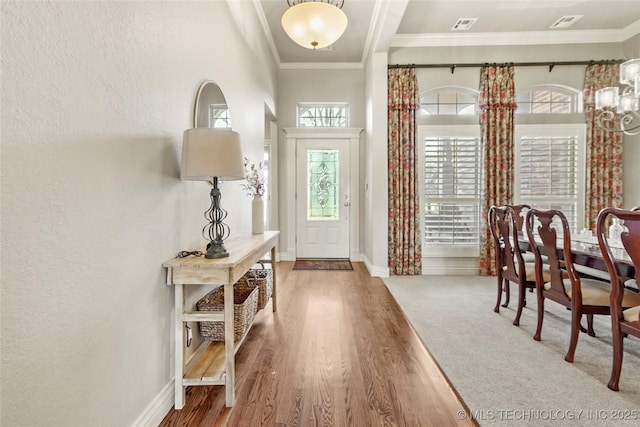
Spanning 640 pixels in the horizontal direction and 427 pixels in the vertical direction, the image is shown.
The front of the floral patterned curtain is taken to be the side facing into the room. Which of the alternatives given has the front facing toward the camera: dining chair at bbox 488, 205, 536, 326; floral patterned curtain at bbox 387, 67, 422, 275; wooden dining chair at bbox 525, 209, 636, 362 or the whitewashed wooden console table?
the floral patterned curtain

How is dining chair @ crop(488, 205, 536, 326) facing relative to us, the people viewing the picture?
facing away from the viewer and to the right of the viewer

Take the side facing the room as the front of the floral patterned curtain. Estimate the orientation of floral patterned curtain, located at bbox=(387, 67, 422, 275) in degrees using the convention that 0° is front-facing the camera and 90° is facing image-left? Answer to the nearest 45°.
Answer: approximately 0°

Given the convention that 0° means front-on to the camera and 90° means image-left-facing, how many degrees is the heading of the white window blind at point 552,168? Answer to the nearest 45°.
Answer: approximately 0°

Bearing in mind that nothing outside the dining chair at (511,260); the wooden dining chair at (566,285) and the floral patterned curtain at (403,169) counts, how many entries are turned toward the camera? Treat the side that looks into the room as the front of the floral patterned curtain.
1

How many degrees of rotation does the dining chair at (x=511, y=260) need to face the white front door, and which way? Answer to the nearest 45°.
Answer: approximately 90° to its left

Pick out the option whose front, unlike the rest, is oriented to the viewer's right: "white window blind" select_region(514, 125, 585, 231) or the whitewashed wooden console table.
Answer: the whitewashed wooden console table
